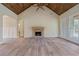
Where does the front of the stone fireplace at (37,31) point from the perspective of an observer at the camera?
facing the viewer
